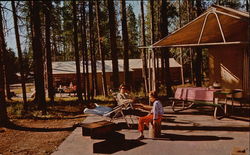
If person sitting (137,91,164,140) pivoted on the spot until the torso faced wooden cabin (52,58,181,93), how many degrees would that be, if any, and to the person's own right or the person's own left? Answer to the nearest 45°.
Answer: approximately 90° to the person's own right

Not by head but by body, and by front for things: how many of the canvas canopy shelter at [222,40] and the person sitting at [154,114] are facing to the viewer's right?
0

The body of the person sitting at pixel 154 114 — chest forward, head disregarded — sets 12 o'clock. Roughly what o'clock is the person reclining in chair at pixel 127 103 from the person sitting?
The person reclining in chair is roughly at 2 o'clock from the person sitting.

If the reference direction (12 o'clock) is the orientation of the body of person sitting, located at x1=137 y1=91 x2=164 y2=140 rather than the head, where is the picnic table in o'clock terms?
The picnic table is roughly at 4 o'clock from the person sitting.

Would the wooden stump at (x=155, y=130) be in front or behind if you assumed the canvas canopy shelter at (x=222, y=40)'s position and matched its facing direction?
in front

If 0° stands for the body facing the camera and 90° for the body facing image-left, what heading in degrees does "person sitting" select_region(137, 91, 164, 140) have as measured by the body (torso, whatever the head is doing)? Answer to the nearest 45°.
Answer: approximately 90°

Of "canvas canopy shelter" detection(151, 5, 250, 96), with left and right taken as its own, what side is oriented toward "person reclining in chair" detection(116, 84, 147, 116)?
front

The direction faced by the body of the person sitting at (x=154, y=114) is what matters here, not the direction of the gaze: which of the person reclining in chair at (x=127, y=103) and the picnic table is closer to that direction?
the person reclining in chair

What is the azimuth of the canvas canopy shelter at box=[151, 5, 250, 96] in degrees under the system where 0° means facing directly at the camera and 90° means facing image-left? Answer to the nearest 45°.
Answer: approximately 45°

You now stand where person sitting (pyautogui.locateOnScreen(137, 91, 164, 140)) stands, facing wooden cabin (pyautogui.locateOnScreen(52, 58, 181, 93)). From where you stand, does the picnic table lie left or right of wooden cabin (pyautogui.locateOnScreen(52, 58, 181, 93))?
right
